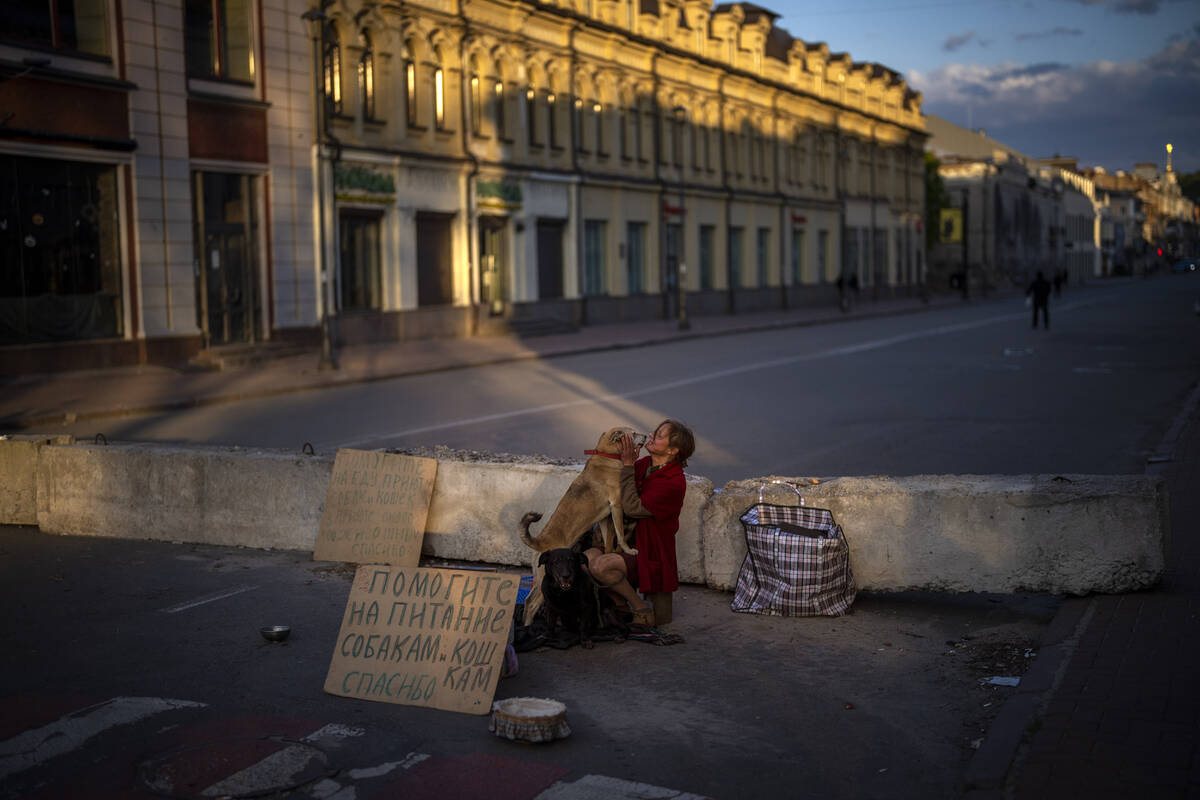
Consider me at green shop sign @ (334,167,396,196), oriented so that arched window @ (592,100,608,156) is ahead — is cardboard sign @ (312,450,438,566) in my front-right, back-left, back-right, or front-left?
back-right

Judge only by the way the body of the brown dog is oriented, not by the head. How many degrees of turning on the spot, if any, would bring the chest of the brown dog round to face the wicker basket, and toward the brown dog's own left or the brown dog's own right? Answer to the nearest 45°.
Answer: approximately 90° to the brown dog's own right

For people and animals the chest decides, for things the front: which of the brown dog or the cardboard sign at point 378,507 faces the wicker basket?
the cardboard sign

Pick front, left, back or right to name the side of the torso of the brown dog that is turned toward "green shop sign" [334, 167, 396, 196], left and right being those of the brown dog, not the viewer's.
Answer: left

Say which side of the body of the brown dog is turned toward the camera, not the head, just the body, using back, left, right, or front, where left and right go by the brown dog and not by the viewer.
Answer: right

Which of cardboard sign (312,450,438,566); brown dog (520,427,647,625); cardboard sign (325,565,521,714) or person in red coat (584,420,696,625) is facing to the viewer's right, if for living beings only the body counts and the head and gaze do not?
the brown dog

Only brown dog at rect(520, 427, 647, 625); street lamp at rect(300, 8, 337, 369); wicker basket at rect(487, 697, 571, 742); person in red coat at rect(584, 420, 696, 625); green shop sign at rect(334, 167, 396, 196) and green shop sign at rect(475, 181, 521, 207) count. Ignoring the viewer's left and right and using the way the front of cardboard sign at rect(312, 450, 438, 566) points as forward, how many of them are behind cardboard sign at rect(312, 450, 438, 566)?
3

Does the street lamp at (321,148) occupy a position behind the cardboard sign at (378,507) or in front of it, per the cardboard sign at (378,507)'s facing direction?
behind

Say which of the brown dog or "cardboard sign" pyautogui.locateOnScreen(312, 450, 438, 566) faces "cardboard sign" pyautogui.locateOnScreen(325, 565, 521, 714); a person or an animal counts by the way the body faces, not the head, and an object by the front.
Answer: "cardboard sign" pyautogui.locateOnScreen(312, 450, 438, 566)

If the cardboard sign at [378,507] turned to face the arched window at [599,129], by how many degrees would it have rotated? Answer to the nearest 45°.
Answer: approximately 180°

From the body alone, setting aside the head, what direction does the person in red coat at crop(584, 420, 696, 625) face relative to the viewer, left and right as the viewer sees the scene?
facing to the left of the viewer

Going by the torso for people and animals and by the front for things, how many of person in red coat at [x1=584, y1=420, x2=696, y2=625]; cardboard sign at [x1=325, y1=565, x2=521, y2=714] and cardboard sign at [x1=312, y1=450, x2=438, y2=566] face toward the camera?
2

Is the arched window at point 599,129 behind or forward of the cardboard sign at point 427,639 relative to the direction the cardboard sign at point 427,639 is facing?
behind
